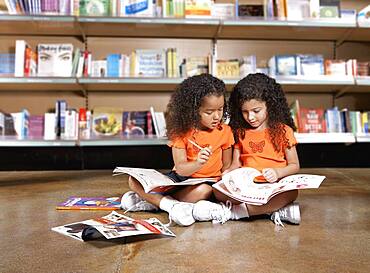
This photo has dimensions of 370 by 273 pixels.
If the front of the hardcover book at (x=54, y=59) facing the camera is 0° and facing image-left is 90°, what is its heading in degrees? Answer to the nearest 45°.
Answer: approximately 0°

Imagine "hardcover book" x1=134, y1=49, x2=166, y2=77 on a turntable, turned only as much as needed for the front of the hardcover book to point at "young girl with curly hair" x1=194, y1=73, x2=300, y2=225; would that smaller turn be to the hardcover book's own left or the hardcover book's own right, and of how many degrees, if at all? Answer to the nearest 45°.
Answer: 0° — it already faces them

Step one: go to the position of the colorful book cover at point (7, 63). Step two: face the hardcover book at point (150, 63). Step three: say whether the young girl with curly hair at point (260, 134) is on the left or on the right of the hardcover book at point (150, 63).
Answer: right

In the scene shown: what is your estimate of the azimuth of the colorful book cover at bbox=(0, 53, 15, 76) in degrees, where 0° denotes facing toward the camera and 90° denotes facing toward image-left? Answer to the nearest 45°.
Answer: approximately 0°

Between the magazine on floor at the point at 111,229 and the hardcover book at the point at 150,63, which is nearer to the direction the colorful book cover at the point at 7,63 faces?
the magazine on floor

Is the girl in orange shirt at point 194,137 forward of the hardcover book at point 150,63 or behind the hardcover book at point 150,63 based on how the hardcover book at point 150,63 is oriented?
forward
